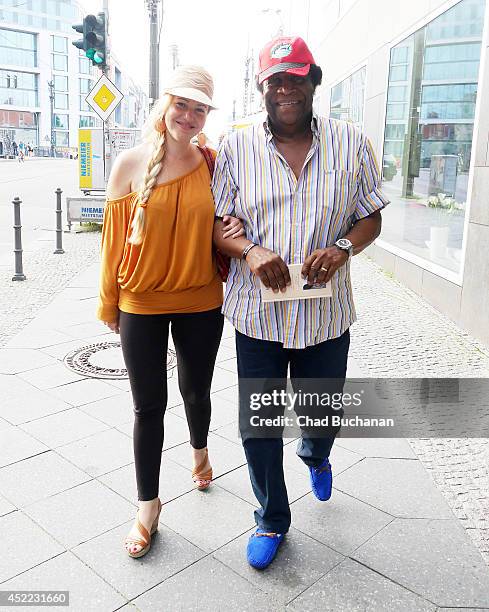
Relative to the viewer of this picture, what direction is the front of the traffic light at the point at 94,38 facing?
facing the viewer and to the left of the viewer

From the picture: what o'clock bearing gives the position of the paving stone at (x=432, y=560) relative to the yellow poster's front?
The paving stone is roughly at 12 o'clock from the yellow poster.

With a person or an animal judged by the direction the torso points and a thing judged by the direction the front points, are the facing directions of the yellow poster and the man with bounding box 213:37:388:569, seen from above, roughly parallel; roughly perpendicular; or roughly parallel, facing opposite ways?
roughly parallel

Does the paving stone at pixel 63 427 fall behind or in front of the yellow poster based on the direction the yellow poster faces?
in front

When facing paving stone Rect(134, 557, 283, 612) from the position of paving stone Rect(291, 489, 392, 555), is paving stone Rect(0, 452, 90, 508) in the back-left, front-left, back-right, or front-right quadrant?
front-right

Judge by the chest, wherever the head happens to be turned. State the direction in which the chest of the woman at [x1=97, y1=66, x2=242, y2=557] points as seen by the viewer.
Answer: toward the camera

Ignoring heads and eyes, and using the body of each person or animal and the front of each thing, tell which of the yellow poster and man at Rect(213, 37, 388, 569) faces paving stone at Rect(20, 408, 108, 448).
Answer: the yellow poster

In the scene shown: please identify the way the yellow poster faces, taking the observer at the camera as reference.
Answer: facing the viewer

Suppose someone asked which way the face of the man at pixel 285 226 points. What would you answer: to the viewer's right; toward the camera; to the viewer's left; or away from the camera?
toward the camera

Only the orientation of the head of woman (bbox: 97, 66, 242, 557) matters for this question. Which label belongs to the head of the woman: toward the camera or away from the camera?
toward the camera

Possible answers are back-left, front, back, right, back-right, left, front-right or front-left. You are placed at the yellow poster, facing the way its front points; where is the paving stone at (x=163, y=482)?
front

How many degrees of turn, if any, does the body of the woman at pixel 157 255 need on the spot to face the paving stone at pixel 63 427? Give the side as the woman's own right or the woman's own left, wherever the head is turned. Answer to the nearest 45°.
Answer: approximately 135° to the woman's own right

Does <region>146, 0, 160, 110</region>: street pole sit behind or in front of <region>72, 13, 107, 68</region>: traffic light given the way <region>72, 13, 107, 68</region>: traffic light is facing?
behind
